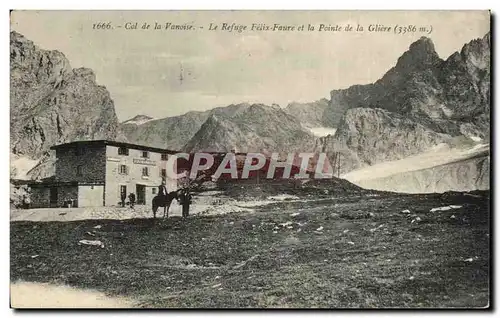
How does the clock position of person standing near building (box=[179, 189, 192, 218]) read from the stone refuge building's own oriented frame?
The person standing near building is roughly at 11 o'clock from the stone refuge building.
